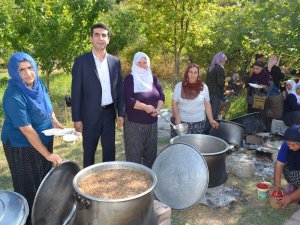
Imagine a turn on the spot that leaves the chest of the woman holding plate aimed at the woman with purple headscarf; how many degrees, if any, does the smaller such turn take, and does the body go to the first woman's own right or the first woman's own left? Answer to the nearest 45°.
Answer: approximately 90° to the first woman's own left

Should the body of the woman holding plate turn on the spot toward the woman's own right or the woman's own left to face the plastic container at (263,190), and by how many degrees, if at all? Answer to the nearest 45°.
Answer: approximately 45° to the woman's own left

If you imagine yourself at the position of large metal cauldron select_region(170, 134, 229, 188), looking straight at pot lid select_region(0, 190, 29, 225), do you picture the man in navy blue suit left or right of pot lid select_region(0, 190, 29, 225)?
right

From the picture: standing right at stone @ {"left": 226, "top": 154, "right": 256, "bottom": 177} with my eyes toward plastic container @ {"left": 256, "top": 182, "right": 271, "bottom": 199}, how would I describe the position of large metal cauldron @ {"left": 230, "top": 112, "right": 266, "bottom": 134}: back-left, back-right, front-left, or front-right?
back-left

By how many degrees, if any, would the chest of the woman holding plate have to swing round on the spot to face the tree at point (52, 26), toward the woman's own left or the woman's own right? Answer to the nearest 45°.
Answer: approximately 135° to the woman's own left

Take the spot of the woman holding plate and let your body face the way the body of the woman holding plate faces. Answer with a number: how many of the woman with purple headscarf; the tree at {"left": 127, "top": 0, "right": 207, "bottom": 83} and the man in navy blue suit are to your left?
3

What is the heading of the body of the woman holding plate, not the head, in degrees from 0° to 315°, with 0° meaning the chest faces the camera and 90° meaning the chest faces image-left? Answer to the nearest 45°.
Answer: approximately 315°

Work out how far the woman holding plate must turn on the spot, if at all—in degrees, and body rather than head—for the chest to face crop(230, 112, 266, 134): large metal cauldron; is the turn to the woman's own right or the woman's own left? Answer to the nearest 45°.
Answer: approximately 90° to the woman's own left

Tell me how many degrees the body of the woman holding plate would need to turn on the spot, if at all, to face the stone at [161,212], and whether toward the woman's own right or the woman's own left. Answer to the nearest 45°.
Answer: approximately 45° to the woman's own left

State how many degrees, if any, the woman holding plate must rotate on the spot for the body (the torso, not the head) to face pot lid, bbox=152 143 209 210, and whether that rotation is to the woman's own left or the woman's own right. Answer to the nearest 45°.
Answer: approximately 45° to the woman's own left

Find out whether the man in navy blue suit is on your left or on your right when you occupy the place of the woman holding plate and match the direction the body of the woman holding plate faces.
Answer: on your left

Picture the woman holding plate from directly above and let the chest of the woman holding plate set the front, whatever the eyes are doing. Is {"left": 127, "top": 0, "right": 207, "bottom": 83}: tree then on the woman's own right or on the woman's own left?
on the woman's own left
